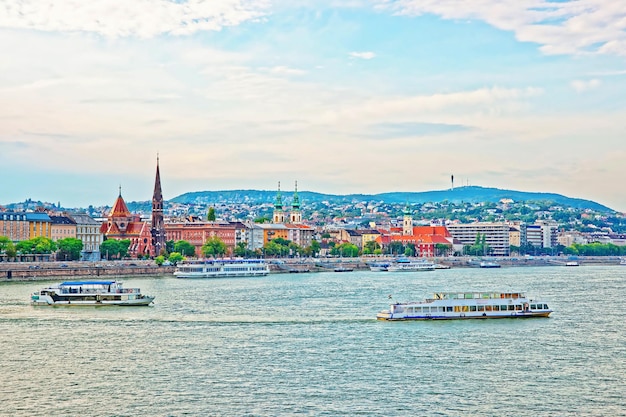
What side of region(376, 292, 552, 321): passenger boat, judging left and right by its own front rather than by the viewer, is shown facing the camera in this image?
right
